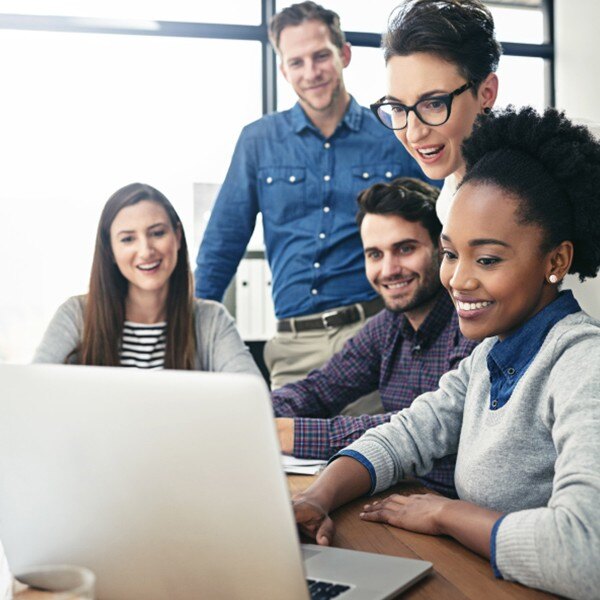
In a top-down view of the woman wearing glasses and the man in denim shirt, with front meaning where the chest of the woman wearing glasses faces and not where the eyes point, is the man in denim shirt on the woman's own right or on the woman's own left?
on the woman's own right

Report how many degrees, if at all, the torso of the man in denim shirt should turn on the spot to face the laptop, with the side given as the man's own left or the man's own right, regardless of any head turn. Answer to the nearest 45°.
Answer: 0° — they already face it

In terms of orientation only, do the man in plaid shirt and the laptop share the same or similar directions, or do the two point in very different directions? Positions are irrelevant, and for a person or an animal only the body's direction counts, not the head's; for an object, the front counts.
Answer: very different directions

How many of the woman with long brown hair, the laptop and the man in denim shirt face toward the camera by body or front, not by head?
2

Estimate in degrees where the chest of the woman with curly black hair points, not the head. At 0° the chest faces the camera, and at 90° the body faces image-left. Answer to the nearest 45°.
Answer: approximately 45°

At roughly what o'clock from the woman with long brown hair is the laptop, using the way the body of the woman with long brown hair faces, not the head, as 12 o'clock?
The laptop is roughly at 12 o'clock from the woman with long brown hair.

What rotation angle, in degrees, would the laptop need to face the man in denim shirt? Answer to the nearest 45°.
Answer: approximately 45° to its left

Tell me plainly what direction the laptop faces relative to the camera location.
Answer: facing away from the viewer and to the right of the viewer

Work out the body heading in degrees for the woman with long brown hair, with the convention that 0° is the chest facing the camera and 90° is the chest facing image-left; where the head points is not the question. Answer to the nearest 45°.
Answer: approximately 0°

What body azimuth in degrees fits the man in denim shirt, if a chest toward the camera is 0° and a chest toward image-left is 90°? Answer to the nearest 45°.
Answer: approximately 0°

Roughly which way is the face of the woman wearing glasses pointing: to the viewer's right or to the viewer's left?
to the viewer's left
